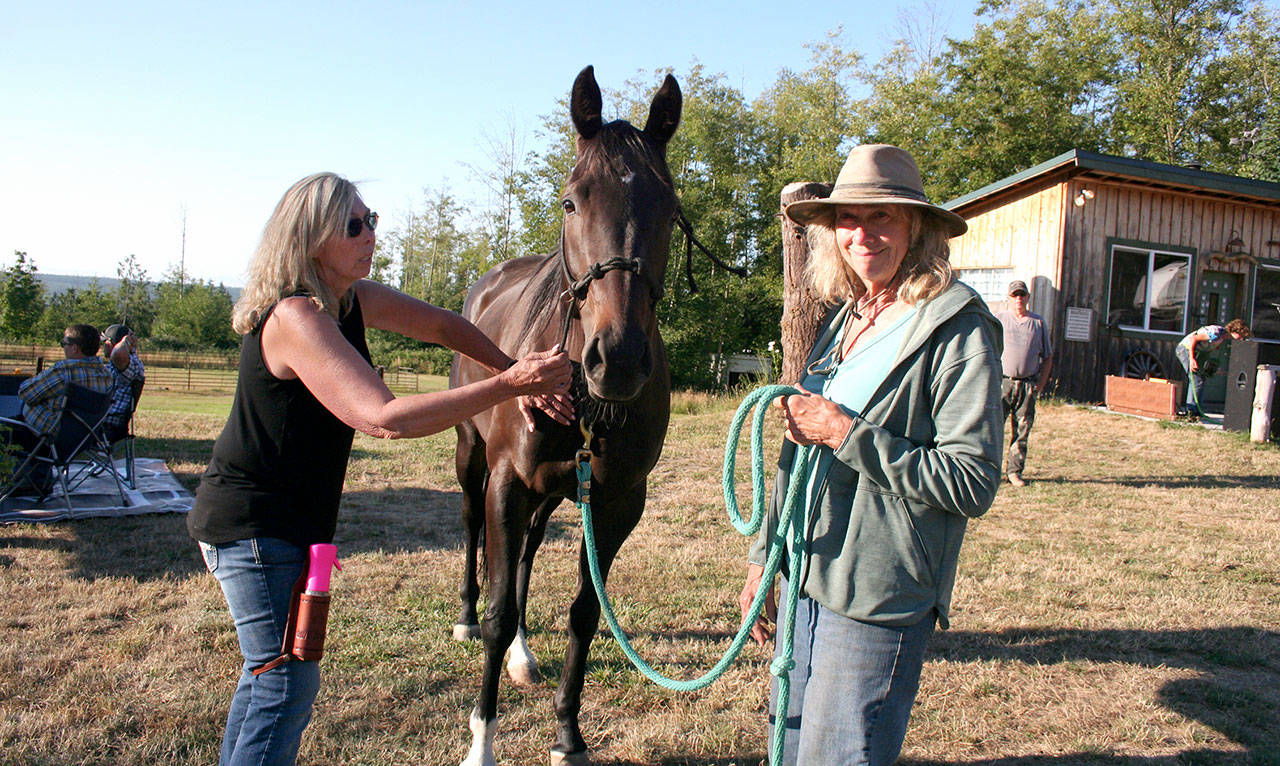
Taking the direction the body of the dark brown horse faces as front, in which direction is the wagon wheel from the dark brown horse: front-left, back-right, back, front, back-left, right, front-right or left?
left

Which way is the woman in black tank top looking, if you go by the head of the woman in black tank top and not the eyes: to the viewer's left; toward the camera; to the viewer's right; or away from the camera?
to the viewer's right

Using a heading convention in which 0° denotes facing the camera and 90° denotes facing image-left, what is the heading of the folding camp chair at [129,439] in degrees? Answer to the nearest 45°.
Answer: approximately 135°

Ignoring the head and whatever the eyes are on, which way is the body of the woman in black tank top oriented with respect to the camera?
to the viewer's right

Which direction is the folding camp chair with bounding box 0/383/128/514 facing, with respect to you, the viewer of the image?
facing away from the viewer and to the left of the viewer

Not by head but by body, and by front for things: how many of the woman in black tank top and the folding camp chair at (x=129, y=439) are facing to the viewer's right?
1

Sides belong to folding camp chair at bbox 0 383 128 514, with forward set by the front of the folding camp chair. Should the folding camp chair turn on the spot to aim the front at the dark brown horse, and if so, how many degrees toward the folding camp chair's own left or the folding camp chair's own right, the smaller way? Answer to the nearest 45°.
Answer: approximately 135° to the folding camp chair's own left

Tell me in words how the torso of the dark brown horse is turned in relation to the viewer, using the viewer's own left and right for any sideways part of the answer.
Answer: facing the viewer and to the right of the viewer
